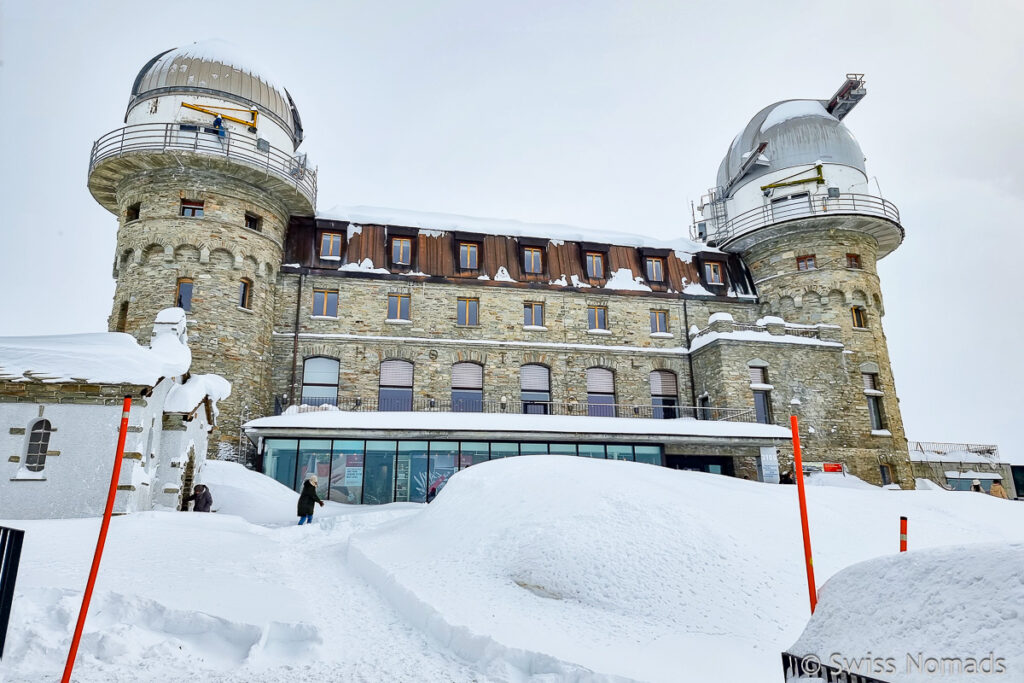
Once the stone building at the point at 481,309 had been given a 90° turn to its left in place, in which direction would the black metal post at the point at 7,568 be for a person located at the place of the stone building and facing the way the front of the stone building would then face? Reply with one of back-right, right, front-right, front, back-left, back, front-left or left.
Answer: right

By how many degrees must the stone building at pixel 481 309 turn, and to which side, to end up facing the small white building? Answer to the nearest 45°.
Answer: approximately 45° to its right

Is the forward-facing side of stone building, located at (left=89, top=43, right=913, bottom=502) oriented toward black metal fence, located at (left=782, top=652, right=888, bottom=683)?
yes

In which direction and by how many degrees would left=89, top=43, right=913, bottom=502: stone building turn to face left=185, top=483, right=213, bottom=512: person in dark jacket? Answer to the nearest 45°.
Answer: approximately 45° to its right

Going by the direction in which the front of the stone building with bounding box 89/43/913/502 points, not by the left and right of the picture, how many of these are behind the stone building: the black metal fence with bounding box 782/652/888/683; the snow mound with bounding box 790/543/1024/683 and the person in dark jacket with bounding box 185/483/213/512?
0

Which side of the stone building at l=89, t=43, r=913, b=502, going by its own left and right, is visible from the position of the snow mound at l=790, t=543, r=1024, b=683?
front

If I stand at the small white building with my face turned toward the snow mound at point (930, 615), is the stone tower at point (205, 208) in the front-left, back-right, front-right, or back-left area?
back-left

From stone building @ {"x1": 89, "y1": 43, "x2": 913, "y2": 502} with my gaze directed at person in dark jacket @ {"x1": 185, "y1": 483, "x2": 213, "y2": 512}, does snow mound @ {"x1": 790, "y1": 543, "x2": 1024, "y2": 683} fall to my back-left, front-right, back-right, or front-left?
front-left

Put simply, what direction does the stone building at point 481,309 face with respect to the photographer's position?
facing the viewer
